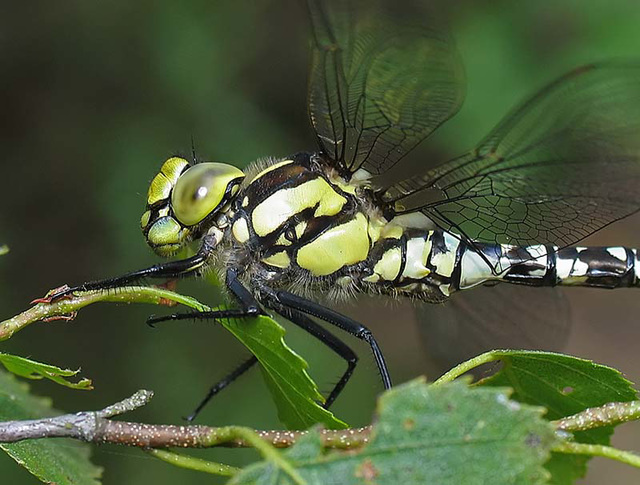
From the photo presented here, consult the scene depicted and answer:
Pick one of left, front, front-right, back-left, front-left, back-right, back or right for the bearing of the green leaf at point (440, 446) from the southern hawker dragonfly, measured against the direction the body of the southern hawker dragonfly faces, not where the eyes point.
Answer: left

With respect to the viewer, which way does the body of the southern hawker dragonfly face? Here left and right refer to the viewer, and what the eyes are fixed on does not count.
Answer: facing to the left of the viewer
